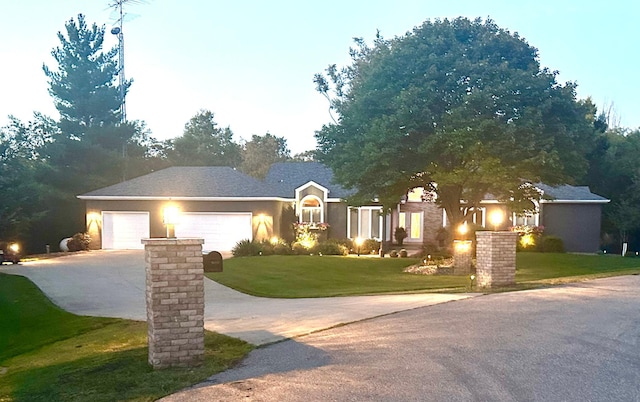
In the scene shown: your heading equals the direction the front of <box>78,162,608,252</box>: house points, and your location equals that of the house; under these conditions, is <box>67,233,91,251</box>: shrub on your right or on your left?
on your right

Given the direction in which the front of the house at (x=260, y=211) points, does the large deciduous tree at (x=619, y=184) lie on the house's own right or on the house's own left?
on the house's own left

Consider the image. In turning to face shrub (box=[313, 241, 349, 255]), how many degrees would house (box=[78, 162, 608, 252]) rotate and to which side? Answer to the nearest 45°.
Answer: approximately 45° to its left

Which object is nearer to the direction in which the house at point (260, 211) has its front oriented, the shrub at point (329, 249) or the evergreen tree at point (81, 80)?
the shrub

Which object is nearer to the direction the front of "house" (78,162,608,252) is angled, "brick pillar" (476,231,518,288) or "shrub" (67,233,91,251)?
the brick pillar

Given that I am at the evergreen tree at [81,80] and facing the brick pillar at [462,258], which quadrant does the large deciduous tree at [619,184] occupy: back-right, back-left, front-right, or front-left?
front-left
